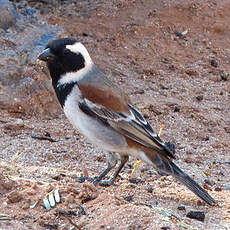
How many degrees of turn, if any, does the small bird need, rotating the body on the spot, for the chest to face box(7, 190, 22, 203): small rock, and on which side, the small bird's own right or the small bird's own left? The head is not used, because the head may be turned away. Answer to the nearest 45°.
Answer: approximately 45° to the small bird's own left

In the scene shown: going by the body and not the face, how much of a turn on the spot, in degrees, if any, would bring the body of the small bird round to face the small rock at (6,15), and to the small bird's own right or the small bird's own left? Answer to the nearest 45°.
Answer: approximately 45° to the small bird's own right

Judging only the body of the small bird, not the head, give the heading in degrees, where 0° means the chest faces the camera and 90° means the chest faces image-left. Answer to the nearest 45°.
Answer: approximately 90°

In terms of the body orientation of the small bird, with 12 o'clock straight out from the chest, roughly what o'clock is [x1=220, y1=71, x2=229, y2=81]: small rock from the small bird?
The small rock is roughly at 4 o'clock from the small bird.
